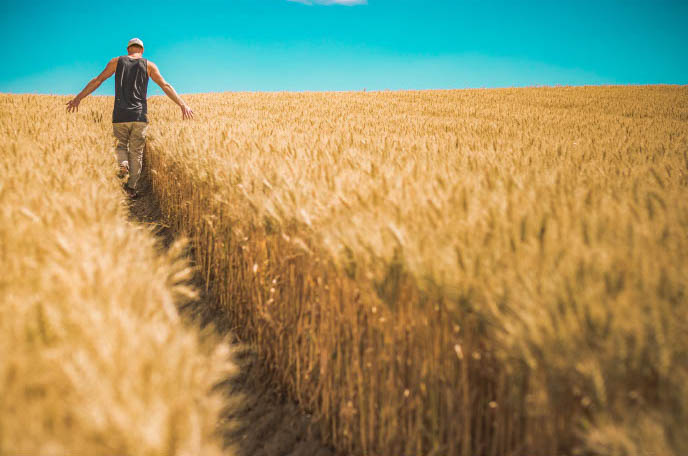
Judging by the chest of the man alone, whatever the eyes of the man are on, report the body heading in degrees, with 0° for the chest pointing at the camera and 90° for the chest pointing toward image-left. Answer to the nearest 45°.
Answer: approximately 180°
